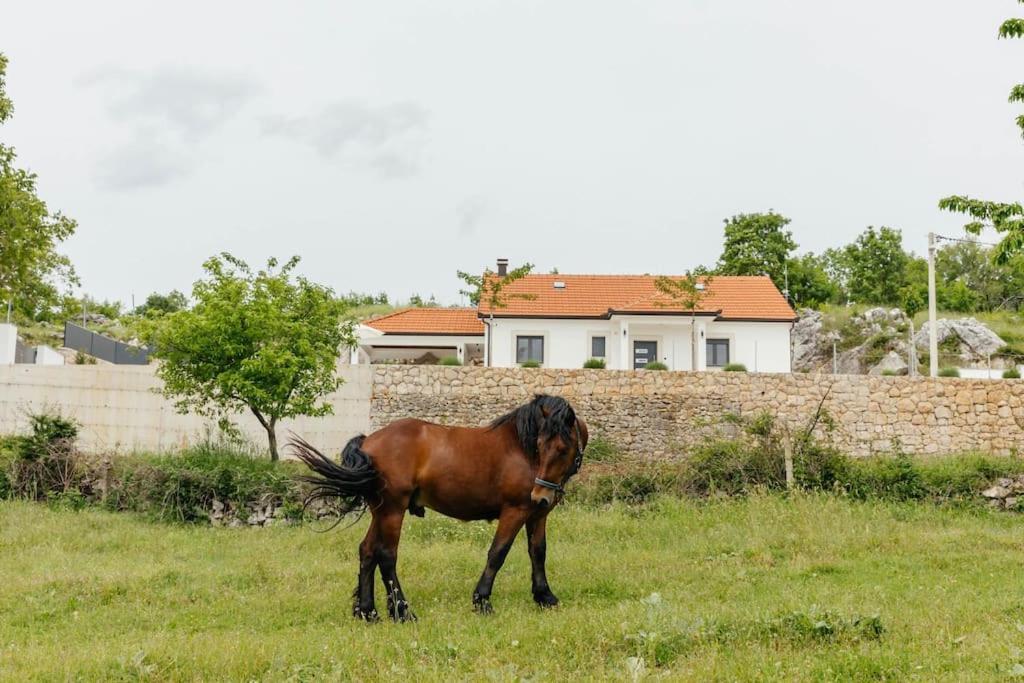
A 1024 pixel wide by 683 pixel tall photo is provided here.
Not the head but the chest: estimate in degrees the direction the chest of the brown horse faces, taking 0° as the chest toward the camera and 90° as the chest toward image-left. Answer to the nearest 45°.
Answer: approximately 270°

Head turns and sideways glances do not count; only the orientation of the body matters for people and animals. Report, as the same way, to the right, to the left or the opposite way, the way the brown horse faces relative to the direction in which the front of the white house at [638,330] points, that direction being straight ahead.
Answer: to the left

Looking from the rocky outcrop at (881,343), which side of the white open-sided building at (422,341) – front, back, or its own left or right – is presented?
left

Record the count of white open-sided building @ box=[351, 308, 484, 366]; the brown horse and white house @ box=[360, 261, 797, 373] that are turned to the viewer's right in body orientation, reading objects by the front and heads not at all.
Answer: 1

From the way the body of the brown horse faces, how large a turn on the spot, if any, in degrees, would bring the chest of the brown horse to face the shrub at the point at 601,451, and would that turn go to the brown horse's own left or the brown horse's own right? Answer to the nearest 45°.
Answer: approximately 90° to the brown horse's own left

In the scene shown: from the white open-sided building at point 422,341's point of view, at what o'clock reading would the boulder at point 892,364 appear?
The boulder is roughly at 9 o'clock from the white open-sided building.

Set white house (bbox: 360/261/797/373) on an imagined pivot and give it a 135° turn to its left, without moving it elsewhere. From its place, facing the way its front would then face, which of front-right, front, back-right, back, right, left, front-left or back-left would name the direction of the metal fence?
back-left

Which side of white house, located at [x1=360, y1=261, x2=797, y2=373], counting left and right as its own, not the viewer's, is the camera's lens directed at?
front

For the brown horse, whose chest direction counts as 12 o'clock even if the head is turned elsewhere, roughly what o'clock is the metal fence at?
The metal fence is roughly at 8 o'clock from the brown horse.

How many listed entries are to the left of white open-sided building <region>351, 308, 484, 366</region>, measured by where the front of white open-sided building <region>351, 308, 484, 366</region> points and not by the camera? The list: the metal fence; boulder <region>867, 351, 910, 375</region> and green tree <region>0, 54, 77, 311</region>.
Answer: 1

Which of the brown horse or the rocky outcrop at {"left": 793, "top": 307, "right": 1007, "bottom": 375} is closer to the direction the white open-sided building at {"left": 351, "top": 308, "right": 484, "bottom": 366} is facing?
the brown horse

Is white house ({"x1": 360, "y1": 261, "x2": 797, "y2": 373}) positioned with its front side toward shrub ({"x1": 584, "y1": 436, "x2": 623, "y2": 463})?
yes

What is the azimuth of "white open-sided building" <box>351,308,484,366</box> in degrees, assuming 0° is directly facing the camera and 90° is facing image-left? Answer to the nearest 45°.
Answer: approximately 0°
